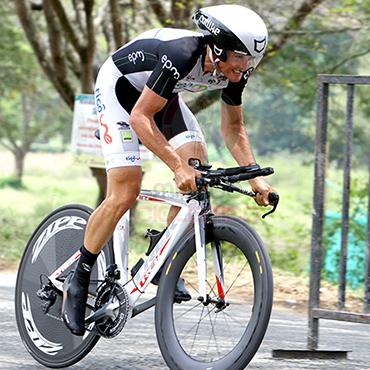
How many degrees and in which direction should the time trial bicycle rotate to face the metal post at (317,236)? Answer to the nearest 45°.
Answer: approximately 90° to its left

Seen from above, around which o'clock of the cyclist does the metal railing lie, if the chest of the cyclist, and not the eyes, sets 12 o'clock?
The metal railing is roughly at 10 o'clock from the cyclist.

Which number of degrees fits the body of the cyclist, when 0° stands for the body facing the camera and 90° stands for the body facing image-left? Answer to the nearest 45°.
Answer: approximately 315°

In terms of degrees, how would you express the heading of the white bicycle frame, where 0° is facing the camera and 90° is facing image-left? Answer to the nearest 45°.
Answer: approximately 315°

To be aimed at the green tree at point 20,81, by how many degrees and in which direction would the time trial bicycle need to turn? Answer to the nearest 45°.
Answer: approximately 135° to its left

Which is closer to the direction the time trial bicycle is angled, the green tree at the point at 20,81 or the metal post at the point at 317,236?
the metal post
